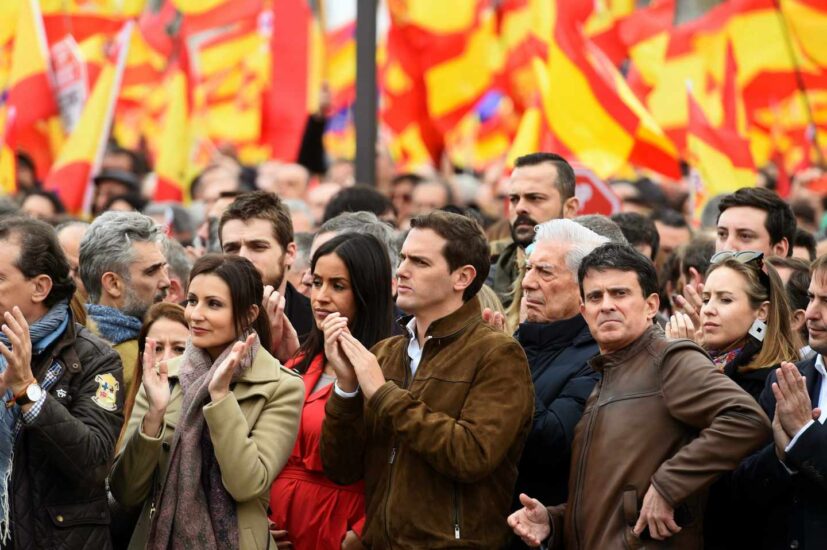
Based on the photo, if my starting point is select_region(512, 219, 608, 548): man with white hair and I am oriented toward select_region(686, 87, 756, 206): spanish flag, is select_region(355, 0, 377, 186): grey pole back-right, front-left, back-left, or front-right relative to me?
front-left

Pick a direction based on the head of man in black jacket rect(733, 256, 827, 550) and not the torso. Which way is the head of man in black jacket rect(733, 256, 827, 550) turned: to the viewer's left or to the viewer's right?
to the viewer's left

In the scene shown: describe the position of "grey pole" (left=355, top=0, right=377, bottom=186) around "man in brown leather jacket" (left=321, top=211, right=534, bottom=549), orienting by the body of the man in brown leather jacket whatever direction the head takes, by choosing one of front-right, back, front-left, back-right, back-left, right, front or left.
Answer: back-right

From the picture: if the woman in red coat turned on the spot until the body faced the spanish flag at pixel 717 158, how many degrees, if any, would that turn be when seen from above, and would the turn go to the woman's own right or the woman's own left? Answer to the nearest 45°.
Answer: approximately 180°

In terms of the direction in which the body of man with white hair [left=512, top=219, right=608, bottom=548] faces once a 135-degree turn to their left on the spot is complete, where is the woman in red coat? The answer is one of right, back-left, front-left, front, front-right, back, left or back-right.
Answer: back

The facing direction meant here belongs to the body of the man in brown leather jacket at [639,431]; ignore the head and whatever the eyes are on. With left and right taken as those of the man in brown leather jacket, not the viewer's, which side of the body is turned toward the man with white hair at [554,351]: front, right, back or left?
right

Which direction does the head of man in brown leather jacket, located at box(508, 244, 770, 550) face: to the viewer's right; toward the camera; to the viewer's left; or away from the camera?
toward the camera

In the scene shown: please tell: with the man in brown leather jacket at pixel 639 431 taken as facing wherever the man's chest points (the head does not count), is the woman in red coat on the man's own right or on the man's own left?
on the man's own right

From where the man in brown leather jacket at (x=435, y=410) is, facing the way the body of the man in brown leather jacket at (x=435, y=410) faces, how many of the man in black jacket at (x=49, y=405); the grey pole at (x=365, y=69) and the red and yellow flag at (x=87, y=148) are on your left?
0

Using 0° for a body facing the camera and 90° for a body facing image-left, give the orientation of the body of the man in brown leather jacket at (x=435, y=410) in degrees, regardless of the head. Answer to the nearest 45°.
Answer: approximately 45°

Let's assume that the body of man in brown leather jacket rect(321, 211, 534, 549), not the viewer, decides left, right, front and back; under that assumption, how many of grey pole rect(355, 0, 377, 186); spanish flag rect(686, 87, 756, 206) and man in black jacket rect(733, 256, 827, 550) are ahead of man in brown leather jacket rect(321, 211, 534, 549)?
0

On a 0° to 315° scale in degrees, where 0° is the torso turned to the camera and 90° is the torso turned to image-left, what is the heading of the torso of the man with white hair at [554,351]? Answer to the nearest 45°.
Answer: approximately 45°

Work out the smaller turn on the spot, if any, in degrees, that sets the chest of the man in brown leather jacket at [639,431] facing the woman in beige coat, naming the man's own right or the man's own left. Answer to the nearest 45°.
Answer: approximately 45° to the man's own right

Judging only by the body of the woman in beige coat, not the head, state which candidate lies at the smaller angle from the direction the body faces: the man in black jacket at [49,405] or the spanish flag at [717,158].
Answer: the man in black jacket

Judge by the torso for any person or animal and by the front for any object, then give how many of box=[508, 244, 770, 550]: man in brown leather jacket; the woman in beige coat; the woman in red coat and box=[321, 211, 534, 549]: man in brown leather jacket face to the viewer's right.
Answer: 0
